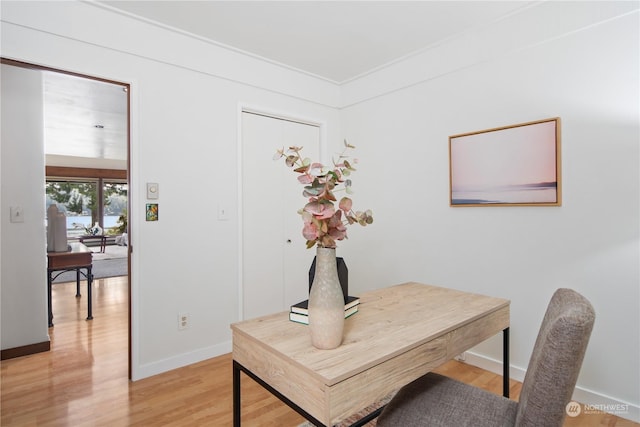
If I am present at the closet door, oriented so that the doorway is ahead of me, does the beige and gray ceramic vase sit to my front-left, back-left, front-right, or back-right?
front-left

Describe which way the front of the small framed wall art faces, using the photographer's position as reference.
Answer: facing the viewer

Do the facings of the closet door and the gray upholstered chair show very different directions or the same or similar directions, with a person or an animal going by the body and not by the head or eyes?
very different directions

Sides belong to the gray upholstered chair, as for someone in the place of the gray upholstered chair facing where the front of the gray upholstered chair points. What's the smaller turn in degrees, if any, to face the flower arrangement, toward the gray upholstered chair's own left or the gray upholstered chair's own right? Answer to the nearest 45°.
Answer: approximately 45° to the gray upholstered chair's own left

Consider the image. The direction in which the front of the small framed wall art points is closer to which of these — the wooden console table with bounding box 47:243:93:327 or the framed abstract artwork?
the framed abstract artwork

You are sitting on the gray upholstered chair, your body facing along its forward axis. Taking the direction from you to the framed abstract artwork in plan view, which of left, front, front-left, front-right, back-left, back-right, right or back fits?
right

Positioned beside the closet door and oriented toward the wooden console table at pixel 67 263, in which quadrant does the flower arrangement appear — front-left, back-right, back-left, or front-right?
back-left

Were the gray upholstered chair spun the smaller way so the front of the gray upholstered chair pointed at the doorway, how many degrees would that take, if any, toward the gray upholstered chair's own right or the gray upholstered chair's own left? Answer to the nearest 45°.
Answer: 0° — it already faces it

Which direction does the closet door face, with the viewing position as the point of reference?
facing the viewer and to the right of the viewer

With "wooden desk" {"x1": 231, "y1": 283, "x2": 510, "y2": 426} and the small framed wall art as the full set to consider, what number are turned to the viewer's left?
0

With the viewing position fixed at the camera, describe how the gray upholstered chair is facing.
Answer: facing to the left of the viewer

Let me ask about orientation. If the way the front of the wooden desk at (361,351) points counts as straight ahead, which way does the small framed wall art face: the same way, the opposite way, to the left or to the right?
the same way

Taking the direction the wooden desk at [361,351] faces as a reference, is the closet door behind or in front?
behind

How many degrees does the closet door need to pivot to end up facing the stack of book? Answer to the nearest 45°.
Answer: approximately 45° to its right

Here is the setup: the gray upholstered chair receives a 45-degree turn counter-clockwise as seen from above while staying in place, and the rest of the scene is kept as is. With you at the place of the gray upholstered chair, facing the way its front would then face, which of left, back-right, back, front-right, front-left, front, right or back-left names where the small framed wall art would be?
front-right

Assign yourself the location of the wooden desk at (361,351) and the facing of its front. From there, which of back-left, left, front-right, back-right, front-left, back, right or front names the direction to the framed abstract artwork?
left
